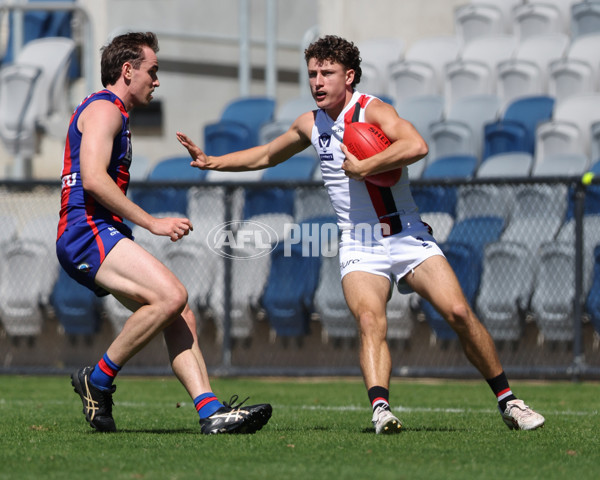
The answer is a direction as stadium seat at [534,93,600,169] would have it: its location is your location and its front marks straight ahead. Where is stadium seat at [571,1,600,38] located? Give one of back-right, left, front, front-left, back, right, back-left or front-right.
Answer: back-right

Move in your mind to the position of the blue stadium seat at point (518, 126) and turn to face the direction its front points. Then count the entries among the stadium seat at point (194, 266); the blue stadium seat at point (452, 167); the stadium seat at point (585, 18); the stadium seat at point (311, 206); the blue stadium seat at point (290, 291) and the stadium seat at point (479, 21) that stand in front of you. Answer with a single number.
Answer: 4

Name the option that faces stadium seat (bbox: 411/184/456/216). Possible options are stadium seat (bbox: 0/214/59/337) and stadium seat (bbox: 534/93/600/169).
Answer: stadium seat (bbox: 534/93/600/169)

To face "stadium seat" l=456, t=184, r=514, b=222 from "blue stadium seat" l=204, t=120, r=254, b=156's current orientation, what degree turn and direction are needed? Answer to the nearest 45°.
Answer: approximately 90° to its left

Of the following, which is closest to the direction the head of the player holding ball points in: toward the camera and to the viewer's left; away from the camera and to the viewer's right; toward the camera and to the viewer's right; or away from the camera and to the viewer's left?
toward the camera and to the viewer's left

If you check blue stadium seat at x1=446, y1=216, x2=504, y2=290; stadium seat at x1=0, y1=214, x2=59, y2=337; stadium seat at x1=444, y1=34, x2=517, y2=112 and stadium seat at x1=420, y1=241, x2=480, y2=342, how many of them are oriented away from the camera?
0

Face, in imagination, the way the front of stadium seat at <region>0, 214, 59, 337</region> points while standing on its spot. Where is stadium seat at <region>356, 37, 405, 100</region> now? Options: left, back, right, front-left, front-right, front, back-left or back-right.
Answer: back

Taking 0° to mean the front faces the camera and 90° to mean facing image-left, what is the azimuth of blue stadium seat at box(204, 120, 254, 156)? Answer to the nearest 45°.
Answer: approximately 45°

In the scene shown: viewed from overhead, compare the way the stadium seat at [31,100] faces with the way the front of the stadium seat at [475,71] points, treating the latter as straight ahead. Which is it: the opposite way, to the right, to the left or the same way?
the same way

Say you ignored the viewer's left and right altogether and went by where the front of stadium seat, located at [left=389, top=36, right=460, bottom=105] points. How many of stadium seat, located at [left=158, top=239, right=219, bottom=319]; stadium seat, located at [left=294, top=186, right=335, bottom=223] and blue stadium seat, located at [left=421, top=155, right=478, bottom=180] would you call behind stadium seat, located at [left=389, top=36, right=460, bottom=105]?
0

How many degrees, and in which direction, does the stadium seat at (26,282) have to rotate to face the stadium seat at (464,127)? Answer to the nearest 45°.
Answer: approximately 135° to its left

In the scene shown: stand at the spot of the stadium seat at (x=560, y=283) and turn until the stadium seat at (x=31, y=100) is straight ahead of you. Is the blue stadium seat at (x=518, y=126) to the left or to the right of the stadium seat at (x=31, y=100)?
right

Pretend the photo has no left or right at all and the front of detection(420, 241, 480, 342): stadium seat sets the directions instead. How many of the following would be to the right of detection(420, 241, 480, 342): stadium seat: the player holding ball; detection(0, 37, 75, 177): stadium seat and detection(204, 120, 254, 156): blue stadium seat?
2

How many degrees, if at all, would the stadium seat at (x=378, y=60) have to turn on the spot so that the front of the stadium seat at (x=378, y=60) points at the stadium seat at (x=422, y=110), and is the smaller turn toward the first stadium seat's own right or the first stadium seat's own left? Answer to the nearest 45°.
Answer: approximately 45° to the first stadium seat's own left

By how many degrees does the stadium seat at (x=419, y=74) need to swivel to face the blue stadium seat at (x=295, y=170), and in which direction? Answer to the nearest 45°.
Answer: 0° — it already faces it

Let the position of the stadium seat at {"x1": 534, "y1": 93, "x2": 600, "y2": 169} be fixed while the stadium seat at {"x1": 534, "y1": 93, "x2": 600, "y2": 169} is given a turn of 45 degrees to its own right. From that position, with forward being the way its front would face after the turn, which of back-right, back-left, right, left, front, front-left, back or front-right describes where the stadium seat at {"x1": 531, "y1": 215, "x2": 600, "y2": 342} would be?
left

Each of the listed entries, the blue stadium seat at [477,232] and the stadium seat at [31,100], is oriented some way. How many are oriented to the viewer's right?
0

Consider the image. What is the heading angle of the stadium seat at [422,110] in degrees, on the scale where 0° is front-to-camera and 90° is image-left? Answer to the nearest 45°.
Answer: approximately 45°

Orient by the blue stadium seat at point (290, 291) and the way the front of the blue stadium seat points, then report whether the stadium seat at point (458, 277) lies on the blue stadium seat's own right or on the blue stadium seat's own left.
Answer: on the blue stadium seat's own left

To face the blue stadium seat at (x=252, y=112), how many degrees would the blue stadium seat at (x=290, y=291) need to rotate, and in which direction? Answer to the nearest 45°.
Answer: approximately 135° to its right
